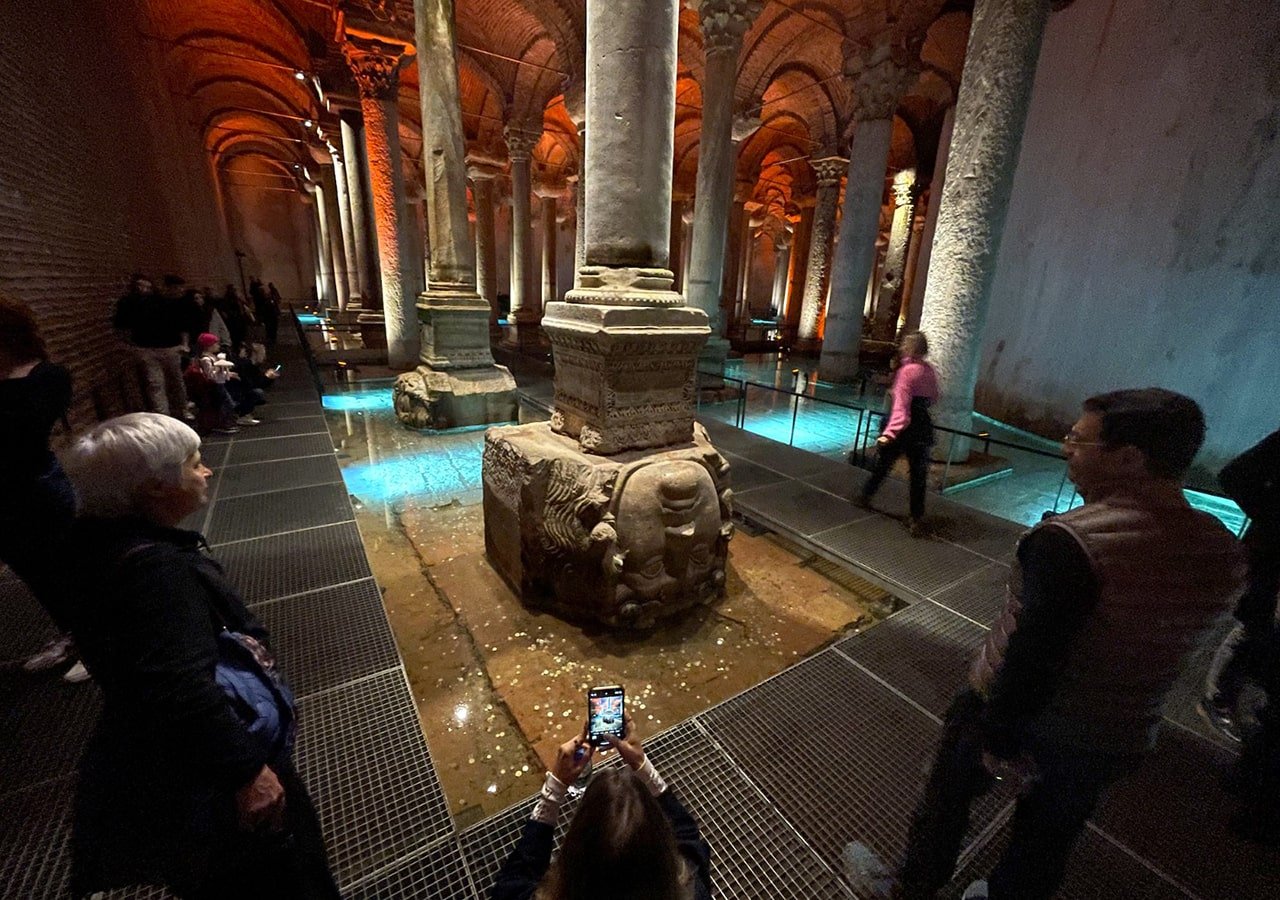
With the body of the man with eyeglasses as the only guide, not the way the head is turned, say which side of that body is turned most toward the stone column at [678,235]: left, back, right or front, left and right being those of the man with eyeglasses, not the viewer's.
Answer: front

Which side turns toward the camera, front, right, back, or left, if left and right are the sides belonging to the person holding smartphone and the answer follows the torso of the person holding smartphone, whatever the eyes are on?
back

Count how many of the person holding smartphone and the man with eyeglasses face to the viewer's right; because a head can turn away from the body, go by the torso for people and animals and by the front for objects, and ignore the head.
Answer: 0

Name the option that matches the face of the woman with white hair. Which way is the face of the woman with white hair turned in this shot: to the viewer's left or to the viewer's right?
to the viewer's right

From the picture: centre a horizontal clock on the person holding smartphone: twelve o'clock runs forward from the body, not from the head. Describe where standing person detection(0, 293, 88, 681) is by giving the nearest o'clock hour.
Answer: The standing person is roughly at 10 o'clock from the person holding smartphone.

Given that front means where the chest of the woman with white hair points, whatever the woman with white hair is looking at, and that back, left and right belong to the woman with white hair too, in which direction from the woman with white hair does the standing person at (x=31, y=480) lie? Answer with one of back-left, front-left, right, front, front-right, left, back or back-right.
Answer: left

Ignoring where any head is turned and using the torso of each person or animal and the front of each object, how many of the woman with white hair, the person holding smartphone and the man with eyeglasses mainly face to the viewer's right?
1

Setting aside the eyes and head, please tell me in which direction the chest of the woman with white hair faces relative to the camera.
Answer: to the viewer's right

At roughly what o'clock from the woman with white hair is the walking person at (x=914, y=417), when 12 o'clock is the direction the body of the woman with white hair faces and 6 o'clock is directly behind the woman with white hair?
The walking person is roughly at 12 o'clock from the woman with white hair.

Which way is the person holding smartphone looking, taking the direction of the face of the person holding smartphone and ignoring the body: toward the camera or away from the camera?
away from the camera

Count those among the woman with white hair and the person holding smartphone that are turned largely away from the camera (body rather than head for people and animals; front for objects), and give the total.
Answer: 1

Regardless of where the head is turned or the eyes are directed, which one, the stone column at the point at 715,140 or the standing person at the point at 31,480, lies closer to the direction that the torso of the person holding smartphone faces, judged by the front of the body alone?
the stone column

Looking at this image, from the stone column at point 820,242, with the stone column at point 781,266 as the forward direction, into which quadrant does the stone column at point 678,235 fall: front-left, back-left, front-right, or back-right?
front-left

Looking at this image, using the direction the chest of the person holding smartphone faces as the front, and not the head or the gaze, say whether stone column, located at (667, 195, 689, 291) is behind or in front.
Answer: in front

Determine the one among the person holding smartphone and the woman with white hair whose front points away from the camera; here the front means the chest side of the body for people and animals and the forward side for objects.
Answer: the person holding smartphone
